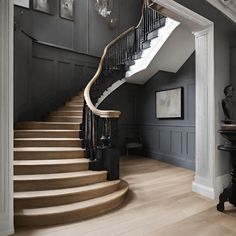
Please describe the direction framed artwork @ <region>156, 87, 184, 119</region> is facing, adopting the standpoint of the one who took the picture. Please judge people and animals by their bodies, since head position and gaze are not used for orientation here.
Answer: facing the viewer and to the left of the viewer

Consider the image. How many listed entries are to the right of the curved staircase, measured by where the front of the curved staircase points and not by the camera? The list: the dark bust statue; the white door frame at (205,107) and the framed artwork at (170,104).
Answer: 0

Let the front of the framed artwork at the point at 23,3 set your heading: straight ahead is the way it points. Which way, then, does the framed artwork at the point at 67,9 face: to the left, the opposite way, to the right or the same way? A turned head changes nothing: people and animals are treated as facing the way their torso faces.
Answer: the same way

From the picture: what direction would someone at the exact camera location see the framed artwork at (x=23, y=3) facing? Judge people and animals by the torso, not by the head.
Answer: facing the viewer and to the right of the viewer

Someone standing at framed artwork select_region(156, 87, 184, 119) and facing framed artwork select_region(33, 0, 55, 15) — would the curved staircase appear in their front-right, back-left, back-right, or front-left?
front-left

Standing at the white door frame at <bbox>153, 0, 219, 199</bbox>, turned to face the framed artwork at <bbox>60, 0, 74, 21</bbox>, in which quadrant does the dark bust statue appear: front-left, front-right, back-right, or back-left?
back-right

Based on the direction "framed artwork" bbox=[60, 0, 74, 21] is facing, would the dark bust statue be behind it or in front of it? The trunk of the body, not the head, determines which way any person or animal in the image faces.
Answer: in front

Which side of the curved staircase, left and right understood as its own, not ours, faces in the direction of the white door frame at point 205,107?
left

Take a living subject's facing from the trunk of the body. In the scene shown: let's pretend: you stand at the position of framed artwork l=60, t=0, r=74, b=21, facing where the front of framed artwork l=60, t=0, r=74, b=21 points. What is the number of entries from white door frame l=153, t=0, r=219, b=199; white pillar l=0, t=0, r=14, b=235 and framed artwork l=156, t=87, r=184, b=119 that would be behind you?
0

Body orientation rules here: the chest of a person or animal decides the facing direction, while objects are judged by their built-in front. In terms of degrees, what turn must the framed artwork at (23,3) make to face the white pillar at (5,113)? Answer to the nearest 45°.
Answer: approximately 45° to its right

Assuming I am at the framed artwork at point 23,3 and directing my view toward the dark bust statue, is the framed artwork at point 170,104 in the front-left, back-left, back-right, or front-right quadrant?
front-left

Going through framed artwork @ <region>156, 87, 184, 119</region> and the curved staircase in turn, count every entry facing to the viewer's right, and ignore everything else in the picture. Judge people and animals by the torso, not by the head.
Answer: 0

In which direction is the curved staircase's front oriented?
toward the camera

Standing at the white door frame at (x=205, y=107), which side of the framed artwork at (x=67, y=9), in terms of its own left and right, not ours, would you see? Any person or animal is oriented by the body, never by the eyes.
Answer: front

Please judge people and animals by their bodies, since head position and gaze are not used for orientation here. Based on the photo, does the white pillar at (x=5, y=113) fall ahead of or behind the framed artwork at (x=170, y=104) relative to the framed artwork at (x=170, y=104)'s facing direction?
ahead

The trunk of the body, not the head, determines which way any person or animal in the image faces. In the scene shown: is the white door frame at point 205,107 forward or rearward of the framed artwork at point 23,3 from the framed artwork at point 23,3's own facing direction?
forward
